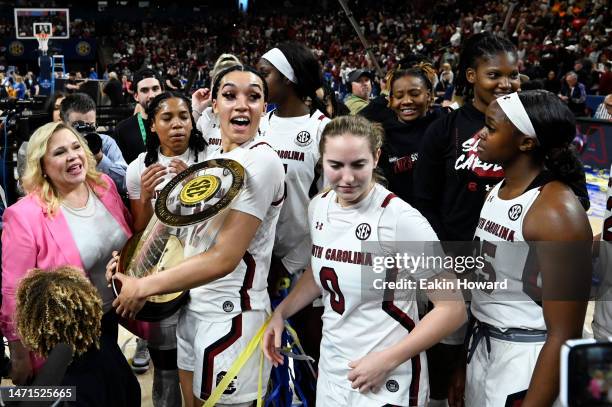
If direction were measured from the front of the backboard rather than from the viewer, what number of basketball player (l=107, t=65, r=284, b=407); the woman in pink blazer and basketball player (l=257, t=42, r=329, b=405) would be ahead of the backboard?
3

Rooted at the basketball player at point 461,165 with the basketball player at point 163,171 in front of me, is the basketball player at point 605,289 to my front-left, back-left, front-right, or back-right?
back-left

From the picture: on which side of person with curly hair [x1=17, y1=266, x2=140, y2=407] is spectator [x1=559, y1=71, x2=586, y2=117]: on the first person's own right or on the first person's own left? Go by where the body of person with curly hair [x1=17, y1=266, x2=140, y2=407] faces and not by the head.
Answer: on the first person's own right

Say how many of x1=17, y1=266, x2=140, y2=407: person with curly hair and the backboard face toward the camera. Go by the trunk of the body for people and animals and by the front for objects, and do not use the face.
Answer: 1

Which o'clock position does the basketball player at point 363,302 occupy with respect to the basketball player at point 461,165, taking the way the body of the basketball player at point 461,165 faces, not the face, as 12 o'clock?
the basketball player at point 363,302 is roughly at 2 o'clock from the basketball player at point 461,165.

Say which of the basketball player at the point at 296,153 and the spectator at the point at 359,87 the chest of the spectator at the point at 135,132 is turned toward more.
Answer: the basketball player

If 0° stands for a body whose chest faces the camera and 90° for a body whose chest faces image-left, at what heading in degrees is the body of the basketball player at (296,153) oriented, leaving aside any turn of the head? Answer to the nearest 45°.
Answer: approximately 45°

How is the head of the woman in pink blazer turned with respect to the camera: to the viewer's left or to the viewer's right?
to the viewer's right

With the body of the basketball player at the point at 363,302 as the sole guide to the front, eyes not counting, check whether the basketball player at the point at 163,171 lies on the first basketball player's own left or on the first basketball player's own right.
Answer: on the first basketball player's own right

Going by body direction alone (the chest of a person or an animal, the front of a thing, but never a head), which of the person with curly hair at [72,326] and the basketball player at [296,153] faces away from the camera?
the person with curly hair

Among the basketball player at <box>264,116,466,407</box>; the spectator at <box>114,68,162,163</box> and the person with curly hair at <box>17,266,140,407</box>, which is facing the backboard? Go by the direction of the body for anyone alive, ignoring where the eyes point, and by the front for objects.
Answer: the person with curly hair at <box>17,266,140,407</box>

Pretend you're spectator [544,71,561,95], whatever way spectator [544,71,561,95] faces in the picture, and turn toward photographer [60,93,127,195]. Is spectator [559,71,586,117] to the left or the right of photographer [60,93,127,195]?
left

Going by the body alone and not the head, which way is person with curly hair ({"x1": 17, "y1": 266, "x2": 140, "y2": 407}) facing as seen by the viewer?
away from the camera

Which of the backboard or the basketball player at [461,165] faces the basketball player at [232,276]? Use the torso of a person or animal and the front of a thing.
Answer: the backboard

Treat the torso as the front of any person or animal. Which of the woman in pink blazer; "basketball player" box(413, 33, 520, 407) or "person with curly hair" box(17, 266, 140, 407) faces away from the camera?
the person with curly hair

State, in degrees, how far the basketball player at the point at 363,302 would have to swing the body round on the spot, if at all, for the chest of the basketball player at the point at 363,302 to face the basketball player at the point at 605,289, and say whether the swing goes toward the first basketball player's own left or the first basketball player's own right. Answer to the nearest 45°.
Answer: approximately 135° to the first basketball player's own left
